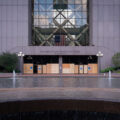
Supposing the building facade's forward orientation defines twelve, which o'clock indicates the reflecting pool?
The reflecting pool is roughly at 12 o'clock from the building facade.

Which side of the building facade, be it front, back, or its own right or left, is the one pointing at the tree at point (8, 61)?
right

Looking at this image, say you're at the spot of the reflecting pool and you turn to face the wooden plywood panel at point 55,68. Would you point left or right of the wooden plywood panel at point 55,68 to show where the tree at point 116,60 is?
right

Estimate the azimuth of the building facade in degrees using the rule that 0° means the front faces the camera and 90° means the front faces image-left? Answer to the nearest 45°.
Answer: approximately 0°

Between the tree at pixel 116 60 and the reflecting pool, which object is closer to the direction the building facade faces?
the reflecting pool

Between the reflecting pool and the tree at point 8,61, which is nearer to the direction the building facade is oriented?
the reflecting pool
